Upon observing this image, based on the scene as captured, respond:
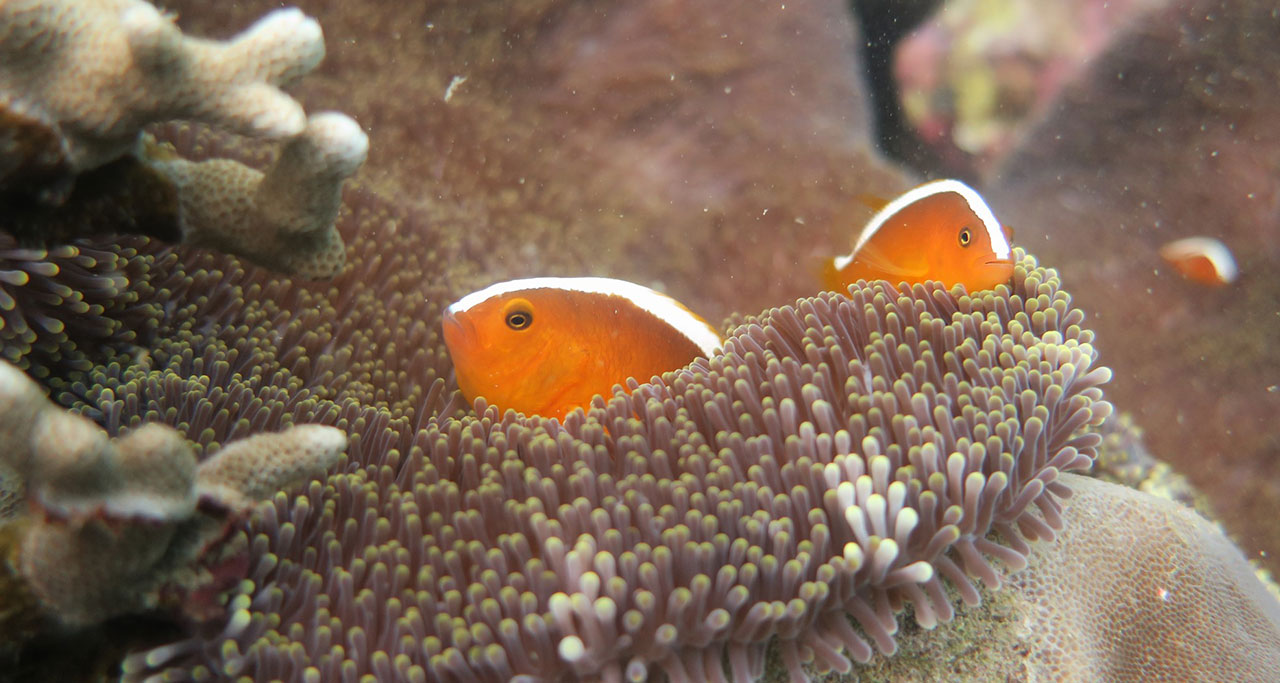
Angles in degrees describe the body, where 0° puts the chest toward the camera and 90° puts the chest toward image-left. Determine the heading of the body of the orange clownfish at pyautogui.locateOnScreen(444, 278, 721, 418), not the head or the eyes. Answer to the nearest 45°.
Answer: approximately 90°

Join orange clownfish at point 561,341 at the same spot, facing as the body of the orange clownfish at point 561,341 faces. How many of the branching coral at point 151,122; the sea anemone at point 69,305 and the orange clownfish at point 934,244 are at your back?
1

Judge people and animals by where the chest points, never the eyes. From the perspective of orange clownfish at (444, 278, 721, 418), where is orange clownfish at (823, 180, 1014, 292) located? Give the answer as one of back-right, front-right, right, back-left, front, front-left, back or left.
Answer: back

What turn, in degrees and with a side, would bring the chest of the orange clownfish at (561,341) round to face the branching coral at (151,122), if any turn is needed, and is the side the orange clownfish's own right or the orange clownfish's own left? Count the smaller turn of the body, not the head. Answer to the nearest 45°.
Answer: approximately 45° to the orange clownfish's own left
